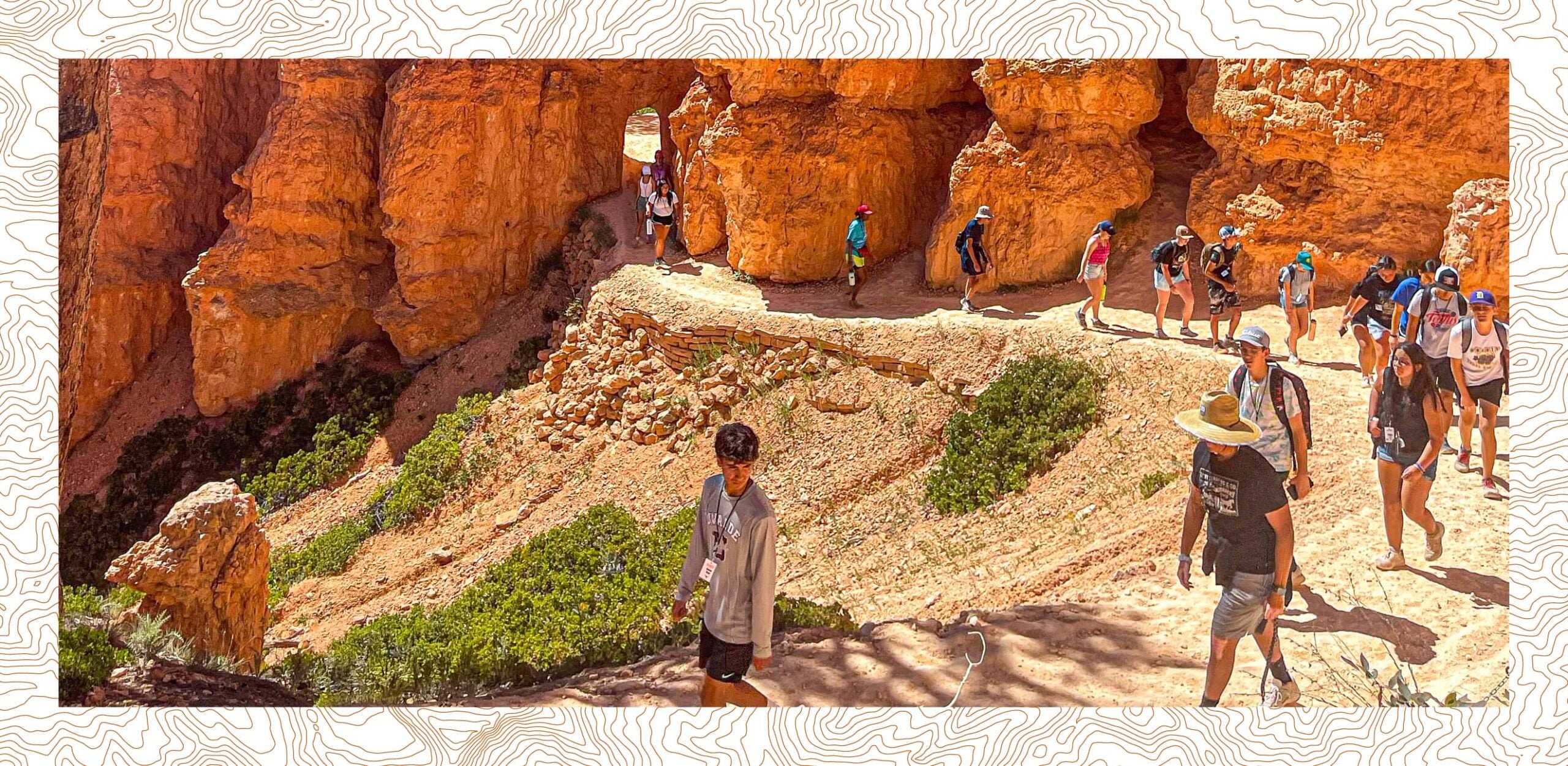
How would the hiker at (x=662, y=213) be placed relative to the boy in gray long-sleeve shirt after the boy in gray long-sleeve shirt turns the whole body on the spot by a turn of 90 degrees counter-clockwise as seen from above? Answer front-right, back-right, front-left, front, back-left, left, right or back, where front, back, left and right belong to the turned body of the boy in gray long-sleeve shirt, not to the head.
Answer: back-left

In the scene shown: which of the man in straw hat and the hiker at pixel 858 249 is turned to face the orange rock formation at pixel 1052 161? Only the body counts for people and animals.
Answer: the hiker

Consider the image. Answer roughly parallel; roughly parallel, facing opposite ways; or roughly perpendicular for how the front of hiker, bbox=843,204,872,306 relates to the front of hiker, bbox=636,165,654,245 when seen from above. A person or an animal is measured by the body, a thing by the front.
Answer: roughly perpendicular

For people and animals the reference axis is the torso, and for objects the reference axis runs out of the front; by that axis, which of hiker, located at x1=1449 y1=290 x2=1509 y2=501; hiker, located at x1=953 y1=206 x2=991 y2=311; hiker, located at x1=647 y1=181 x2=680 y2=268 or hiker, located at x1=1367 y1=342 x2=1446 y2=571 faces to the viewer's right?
hiker, located at x1=953 y1=206 x2=991 y2=311

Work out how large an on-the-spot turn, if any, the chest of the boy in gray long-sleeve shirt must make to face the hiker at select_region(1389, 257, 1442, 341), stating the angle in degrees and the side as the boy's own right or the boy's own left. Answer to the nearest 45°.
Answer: approximately 180°

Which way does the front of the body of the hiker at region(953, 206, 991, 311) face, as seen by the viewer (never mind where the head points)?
to the viewer's right

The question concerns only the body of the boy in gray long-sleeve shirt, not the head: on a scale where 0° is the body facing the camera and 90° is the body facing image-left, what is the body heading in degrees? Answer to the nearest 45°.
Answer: approximately 45°

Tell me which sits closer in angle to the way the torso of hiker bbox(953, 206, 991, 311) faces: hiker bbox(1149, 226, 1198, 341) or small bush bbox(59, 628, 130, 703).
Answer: the hiker
